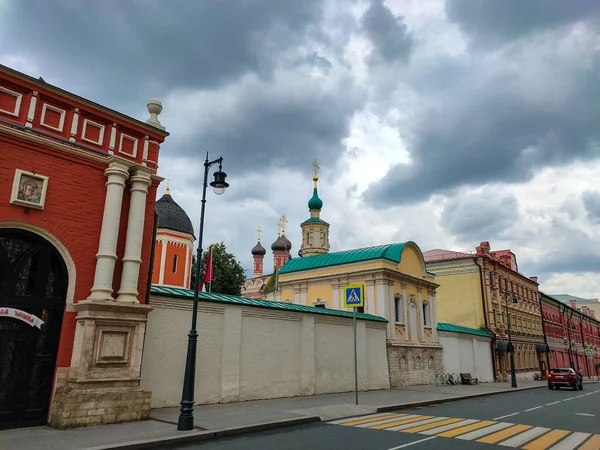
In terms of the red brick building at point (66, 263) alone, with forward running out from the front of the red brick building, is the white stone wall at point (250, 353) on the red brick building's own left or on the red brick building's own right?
on the red brick building's own left

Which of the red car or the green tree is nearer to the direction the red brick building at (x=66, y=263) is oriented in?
the red car

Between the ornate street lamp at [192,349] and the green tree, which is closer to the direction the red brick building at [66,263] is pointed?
the ornate street lamp

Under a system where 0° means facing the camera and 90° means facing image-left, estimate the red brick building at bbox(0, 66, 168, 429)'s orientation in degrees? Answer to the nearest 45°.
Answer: approximately 315°

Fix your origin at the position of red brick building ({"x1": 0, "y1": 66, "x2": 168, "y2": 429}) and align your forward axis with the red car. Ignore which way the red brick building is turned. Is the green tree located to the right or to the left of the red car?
left

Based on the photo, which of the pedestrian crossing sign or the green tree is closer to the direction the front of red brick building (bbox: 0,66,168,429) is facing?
the pedestrian crossing sign

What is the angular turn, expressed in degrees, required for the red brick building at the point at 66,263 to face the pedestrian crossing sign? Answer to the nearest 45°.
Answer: approximately 45° to its left

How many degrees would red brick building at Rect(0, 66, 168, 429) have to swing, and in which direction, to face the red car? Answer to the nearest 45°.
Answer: approximately 45° to its left
